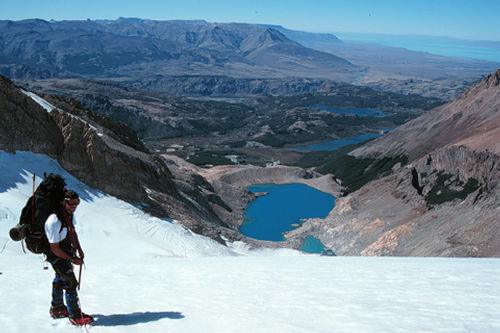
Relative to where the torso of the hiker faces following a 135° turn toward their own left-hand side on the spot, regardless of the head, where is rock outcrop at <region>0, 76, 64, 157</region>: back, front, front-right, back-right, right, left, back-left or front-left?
front

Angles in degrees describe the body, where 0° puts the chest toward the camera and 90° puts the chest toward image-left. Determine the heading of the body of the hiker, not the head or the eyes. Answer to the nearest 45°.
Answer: approximately 315°
